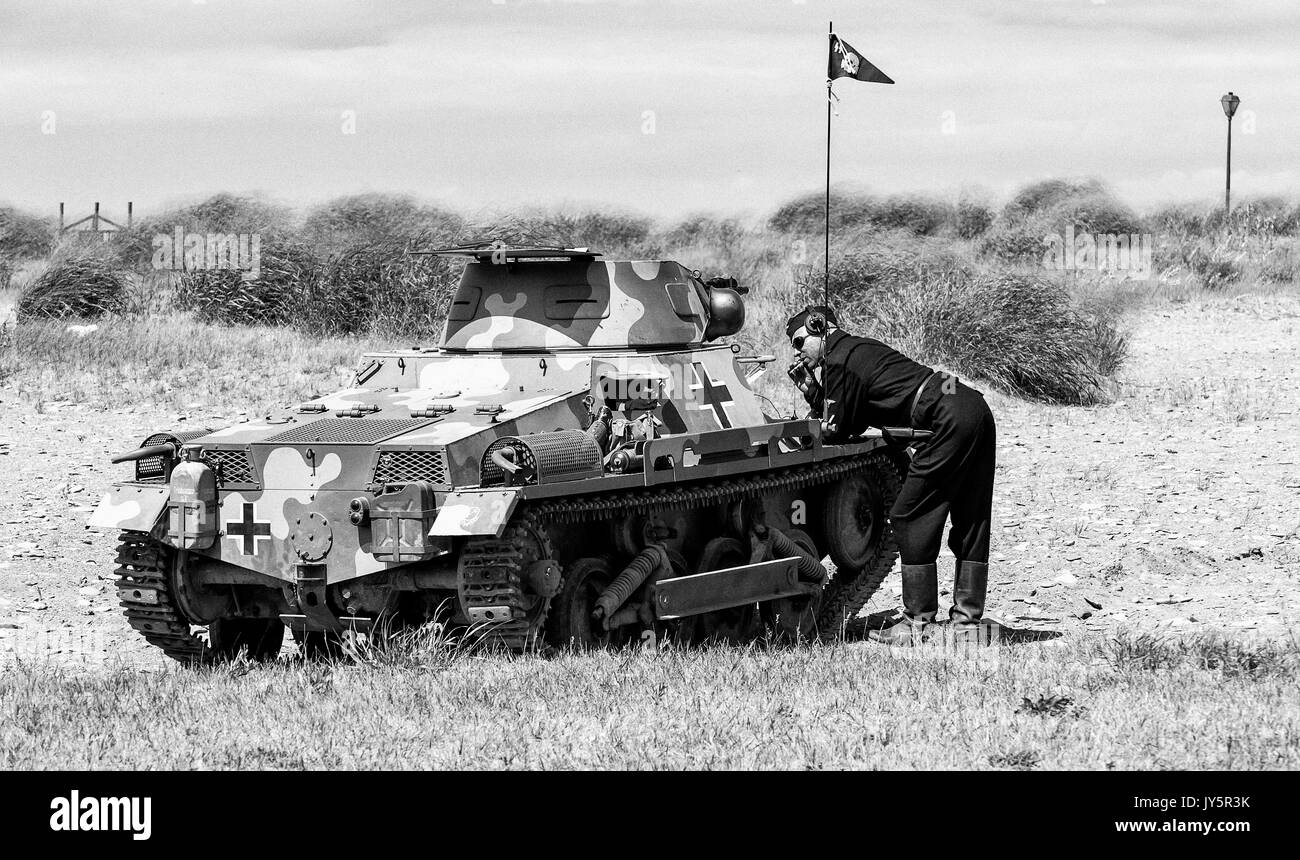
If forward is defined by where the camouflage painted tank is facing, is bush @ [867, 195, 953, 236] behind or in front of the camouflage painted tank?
in front

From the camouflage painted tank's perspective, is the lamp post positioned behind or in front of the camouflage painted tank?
in front

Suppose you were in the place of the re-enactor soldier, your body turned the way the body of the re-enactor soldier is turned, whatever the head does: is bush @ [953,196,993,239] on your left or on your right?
on your right

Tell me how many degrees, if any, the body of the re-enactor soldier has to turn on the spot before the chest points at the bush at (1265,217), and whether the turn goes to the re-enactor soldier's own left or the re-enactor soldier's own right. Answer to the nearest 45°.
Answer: approximately 90° to the re-enactor soldier's own right

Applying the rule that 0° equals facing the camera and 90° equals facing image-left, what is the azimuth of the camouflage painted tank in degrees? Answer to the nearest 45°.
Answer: approximately 225°

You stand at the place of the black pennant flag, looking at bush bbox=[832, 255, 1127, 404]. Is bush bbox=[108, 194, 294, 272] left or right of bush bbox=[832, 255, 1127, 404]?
left

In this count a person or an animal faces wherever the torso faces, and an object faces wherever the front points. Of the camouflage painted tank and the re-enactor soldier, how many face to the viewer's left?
1

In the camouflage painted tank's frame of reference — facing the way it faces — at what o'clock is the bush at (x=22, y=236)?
The bush is roughly at 10 o'clock from the camouflage painted tank.

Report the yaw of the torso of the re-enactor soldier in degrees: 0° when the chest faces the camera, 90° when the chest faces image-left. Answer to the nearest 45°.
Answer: approximately 90°

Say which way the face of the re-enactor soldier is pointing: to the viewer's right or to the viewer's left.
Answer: to the viewer's left

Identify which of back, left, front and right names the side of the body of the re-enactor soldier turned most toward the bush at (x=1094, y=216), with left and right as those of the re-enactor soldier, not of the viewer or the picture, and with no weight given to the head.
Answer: right

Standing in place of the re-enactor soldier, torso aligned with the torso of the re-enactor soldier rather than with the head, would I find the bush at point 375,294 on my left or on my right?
on my right

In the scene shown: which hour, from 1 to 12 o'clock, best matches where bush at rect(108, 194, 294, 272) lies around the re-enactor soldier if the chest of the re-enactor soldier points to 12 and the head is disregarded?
The bush is roughly at 2 o'clock from the re-enactor soldier.
